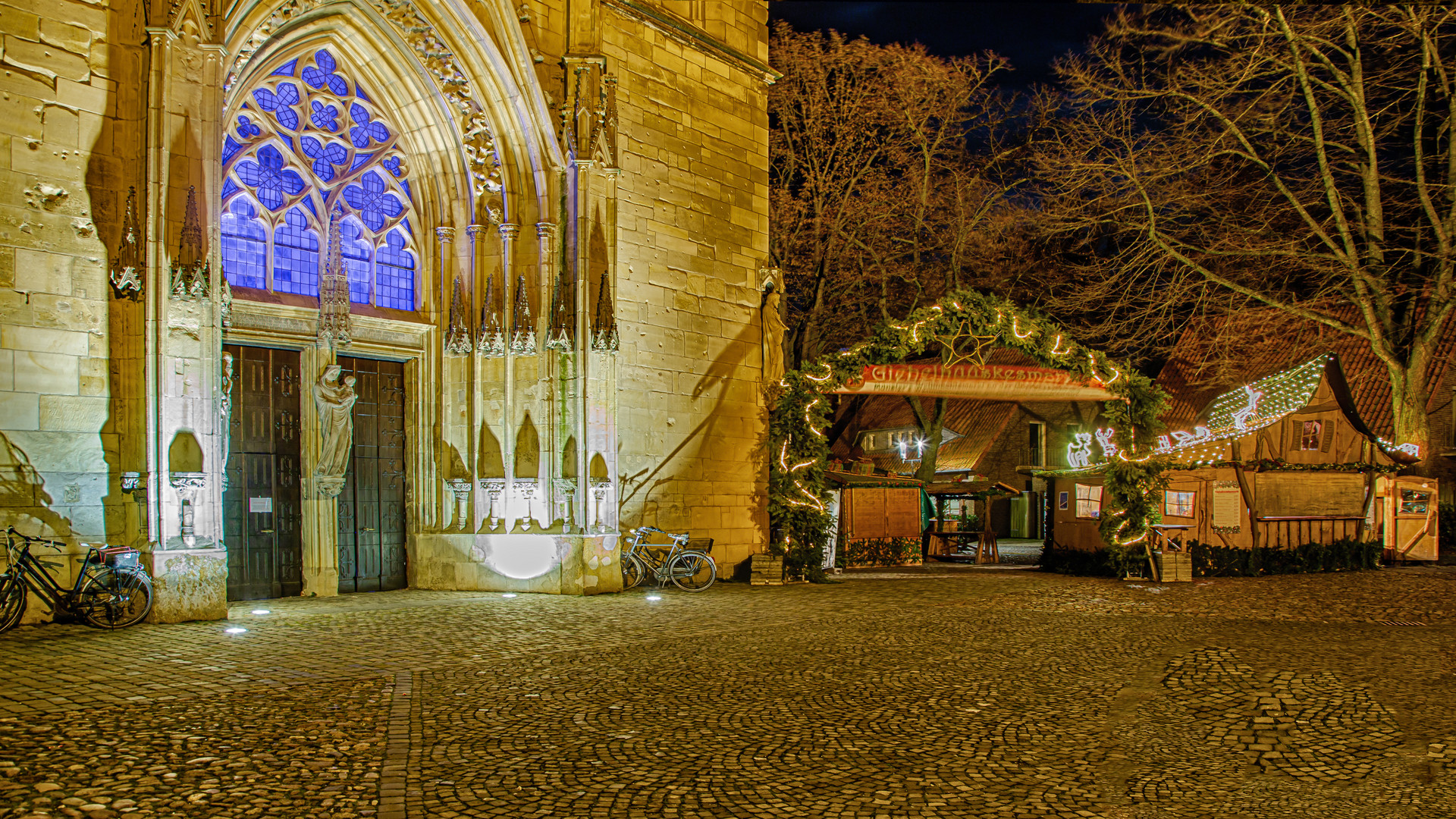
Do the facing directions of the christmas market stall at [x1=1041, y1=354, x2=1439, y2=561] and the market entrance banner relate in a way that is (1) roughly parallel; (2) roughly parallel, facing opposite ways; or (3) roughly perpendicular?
roughly parallel

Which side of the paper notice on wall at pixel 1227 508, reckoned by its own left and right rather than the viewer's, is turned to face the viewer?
front

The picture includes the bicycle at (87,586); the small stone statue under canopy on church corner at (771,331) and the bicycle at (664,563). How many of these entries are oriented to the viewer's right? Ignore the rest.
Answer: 1

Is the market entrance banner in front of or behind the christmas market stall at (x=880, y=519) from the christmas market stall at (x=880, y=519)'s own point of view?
in front

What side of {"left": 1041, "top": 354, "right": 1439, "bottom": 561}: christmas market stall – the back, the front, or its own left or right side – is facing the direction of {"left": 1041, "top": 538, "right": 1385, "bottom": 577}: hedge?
front

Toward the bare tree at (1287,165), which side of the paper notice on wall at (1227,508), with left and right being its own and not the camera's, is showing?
back

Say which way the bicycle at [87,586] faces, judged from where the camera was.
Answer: facing to the left of the viewer

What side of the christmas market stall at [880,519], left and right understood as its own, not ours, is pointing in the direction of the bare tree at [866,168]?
back
